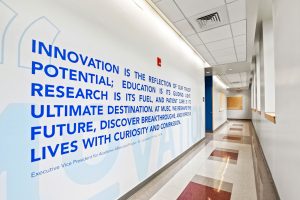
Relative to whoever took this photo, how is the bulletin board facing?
facing the viewer
